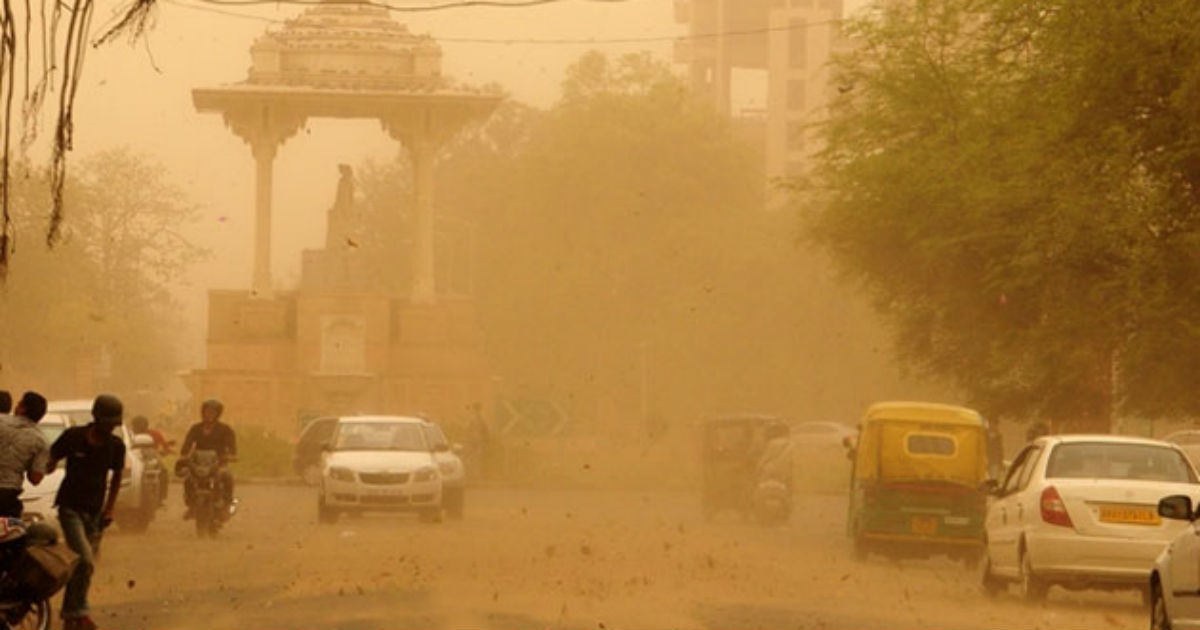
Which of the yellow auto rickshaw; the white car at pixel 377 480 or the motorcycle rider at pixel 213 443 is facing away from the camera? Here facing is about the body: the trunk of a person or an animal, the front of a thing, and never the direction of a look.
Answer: the yellow auto rickshaw

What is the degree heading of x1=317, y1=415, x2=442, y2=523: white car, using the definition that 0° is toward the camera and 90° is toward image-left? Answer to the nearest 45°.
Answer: approximately 0°

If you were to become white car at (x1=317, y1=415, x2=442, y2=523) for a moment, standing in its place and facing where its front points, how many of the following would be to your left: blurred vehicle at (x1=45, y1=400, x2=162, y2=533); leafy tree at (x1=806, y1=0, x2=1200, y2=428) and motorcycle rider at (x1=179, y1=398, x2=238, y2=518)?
1

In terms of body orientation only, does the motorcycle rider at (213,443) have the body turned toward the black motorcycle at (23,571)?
yes

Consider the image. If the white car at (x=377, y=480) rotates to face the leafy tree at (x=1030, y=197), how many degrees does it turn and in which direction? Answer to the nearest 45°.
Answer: approximately 90° to its left

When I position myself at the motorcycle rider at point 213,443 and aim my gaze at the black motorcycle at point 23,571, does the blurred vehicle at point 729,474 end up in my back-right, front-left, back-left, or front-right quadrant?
back-left

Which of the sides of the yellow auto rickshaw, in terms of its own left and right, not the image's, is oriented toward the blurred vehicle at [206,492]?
left

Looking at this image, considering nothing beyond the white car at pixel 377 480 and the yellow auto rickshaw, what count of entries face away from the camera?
1

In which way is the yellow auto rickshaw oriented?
away from the camera
